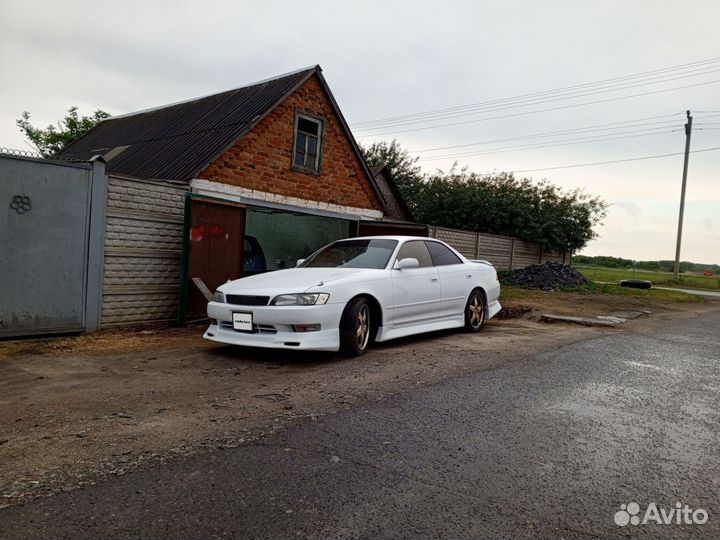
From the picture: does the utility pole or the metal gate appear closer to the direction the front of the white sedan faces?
the metal gate

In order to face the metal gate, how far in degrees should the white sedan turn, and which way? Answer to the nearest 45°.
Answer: approximately 45° to its right

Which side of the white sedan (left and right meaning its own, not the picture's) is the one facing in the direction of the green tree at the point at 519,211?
back

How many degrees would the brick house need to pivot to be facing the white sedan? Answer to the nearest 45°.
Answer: approximately 45° to its right

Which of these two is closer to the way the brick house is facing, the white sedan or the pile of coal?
the white sedan

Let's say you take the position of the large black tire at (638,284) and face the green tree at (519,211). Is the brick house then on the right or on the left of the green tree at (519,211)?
left

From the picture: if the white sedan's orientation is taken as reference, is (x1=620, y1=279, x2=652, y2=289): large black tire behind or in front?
behind

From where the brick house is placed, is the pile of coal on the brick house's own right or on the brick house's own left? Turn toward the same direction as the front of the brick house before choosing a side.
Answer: on the brick house's own left

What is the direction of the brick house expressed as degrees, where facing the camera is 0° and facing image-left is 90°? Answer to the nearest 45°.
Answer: approximately 315°

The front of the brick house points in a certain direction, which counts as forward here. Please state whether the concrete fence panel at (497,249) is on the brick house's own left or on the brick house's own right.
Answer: on the brick house's own left
